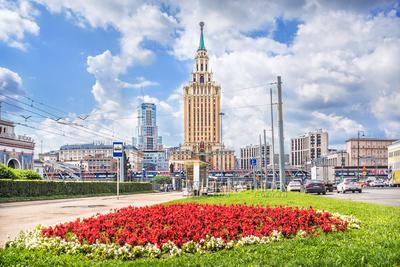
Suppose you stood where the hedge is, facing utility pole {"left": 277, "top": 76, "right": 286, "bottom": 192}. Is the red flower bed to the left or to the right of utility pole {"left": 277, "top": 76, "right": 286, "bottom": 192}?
right

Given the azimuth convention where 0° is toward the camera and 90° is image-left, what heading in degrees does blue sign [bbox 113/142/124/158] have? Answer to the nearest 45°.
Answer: approximately 0°

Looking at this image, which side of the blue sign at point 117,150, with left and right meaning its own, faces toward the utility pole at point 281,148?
left

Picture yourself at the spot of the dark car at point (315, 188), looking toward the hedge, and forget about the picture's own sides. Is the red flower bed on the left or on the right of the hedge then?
left
